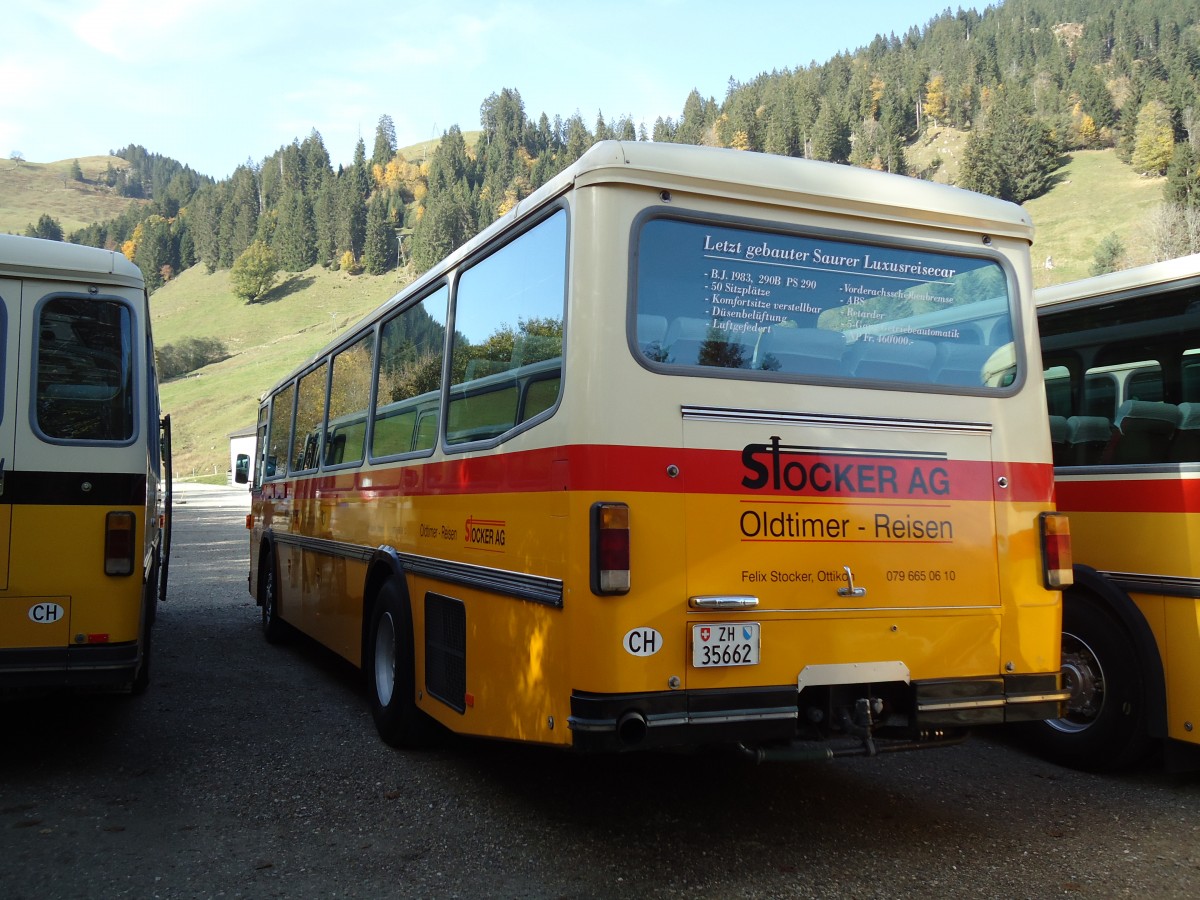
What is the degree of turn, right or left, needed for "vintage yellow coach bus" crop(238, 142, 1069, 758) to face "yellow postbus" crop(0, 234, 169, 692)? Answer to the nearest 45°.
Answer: approximately 45° to its left

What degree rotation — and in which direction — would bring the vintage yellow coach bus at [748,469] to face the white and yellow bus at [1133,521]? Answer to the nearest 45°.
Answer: approximately 90° to its right

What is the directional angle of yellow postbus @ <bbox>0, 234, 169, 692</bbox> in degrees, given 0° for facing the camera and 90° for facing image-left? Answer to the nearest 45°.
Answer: approximately 180°

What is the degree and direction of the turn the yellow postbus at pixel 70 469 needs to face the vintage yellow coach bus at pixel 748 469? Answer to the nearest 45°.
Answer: approximately 135° to its right

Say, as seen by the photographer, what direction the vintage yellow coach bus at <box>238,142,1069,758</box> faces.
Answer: facing away from the viewer and to the left of the viewer

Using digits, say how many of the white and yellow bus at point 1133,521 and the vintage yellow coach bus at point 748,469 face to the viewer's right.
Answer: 0

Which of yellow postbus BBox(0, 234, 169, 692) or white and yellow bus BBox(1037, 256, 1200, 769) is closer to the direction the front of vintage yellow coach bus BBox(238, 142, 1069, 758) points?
the yellow postbus

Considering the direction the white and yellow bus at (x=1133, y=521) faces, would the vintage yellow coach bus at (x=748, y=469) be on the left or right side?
on its left

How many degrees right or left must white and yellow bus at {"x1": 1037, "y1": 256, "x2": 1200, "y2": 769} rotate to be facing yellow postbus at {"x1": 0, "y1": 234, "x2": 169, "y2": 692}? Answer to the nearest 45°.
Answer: approximately 90° to its left

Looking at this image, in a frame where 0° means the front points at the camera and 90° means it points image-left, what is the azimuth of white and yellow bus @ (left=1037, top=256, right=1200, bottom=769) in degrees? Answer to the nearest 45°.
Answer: approximately 135°
